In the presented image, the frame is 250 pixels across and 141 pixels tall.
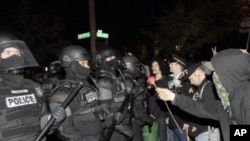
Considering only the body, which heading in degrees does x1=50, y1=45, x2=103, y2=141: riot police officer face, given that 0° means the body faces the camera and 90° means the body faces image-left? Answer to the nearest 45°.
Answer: approximately 315°

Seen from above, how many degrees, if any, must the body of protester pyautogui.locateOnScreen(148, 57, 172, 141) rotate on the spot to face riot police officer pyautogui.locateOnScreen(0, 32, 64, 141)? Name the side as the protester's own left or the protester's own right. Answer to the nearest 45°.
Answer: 0° — they already face them

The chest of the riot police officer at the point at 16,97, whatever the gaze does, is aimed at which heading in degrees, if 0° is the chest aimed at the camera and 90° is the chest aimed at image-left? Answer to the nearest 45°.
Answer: approximately 315°

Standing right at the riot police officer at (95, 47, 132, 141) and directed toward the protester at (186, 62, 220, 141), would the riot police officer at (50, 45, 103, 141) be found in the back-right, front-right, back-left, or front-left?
back-right

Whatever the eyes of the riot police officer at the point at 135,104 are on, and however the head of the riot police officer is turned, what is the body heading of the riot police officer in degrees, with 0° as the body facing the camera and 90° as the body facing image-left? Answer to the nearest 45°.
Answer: approximately 270°

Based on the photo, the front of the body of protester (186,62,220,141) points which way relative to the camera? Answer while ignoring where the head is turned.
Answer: to the viewer's left

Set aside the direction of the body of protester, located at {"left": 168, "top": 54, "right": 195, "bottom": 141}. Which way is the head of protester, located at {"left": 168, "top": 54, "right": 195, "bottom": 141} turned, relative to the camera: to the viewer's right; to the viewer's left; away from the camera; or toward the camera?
to the viewer's left

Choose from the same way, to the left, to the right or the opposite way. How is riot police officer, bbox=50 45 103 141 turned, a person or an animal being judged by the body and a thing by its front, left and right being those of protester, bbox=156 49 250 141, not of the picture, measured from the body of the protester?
the opposite way

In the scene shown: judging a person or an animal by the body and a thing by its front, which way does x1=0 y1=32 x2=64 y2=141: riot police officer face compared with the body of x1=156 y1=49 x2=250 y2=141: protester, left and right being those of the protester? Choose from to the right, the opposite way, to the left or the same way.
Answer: the opposite way

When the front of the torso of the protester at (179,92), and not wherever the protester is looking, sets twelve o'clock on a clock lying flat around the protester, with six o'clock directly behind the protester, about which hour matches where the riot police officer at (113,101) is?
The riot police officer is roughly at 12 o'clock from the protester.
